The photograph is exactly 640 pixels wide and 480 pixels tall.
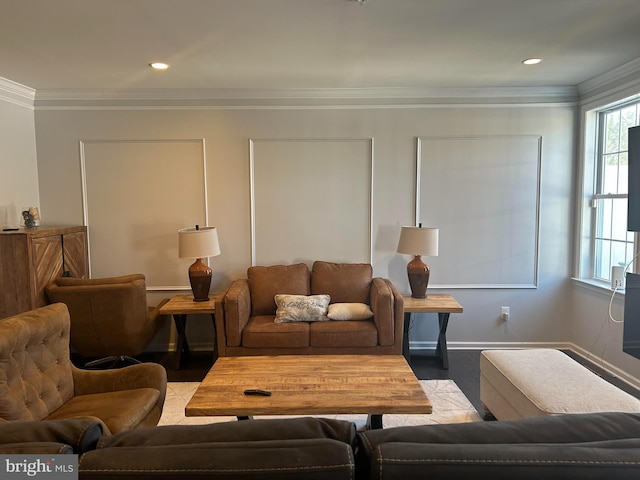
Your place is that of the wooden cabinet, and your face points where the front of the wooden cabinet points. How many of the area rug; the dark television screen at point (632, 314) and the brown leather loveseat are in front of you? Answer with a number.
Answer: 3

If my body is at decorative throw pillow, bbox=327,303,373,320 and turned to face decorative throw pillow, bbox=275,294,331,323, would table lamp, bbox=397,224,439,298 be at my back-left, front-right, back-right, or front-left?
back-right

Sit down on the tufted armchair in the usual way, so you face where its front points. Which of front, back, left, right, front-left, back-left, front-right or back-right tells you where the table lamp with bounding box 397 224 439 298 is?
front-left

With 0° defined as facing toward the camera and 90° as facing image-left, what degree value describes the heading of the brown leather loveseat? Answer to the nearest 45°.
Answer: approximately 0°

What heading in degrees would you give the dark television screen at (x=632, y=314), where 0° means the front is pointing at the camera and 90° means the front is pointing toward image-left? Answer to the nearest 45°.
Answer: approximately 45°

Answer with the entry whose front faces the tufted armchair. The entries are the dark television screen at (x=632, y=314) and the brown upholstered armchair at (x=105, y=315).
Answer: the dark television screen

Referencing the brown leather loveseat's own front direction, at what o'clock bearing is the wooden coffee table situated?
The wooden coffee table is roughly at 12 o'clock from the brown leather loveseat.

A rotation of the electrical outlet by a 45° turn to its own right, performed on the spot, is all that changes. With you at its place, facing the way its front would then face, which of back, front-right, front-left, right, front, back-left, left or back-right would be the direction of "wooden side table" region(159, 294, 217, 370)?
front

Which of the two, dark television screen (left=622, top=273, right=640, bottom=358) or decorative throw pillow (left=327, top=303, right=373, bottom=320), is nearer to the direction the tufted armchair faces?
the dark television screen

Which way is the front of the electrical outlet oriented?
toward the camera

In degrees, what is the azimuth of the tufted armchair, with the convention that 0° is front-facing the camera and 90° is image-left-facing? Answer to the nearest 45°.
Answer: approximately 315°

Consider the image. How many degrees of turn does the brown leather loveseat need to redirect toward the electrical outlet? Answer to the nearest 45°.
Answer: approximately 90° to its left

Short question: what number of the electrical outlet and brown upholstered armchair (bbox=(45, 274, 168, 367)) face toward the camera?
1

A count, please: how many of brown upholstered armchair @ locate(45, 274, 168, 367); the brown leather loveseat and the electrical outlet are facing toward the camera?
2

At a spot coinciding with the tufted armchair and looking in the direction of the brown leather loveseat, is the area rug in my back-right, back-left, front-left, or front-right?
front-right

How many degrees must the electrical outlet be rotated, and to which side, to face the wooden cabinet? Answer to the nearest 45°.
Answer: approximately 45° to its right
